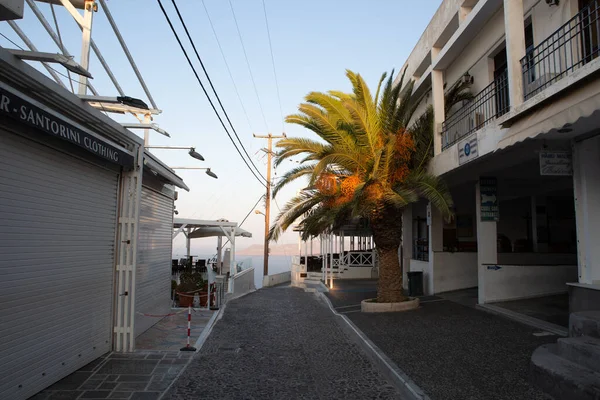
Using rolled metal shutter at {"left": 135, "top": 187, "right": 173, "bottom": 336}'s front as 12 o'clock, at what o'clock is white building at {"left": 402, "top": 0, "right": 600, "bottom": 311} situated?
The white building is roughly at 11 o'clock from the rolled metal shutter.

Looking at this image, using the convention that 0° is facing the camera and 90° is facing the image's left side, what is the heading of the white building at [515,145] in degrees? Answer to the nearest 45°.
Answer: approximately 45°

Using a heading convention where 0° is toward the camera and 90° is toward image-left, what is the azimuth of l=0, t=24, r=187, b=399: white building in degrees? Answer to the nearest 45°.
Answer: approximately 315°

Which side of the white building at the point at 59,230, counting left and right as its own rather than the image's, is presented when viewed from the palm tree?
left

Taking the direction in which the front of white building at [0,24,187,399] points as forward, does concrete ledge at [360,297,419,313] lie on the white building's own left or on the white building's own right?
on the white building's own left

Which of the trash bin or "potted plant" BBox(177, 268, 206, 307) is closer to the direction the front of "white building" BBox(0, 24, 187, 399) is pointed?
the trash bin
